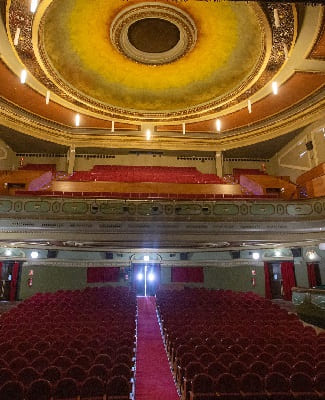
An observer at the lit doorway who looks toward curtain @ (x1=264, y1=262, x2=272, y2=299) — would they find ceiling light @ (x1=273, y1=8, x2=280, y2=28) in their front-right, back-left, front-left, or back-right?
front-right

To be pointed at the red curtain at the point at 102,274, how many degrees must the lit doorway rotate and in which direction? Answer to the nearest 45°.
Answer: approximately 90° to its right

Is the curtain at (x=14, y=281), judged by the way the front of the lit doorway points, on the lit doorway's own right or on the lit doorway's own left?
on the lit doorway's own right

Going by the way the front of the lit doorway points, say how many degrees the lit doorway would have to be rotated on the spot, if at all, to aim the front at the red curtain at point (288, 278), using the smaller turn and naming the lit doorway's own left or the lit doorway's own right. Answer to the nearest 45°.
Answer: approximately 45° to the lit doorway's own left

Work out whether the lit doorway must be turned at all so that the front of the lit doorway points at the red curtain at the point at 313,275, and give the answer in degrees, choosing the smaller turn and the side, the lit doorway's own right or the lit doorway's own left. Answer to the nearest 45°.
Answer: approximately 45° to the lit doorway's own left

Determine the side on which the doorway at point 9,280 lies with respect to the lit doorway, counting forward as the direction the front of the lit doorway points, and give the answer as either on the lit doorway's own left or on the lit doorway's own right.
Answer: on the lit doorway's own right

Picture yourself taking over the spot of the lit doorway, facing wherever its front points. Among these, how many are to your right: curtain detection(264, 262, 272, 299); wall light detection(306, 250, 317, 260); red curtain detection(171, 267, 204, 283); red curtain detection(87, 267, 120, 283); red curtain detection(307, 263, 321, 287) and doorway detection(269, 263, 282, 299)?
1

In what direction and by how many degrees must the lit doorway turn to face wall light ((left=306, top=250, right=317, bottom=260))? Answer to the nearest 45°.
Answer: approximately 45° to its left

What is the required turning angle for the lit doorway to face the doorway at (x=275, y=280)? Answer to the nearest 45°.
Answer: approximately 90° to its left

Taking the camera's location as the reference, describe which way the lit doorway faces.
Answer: facing the viewer

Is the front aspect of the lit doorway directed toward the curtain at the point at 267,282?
no

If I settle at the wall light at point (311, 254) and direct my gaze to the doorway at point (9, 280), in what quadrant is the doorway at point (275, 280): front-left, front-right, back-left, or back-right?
front-right

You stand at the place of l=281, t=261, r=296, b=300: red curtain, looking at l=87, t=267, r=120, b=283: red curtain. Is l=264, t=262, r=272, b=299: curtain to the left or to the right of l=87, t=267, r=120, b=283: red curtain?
right

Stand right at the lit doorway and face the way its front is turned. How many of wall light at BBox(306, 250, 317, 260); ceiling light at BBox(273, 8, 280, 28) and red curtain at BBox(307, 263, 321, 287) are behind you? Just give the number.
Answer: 0

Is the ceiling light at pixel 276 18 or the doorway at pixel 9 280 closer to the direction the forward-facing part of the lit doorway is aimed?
the ceiling light

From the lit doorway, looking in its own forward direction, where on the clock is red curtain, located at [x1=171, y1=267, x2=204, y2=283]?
The red curtain is roughly at 9 o'clock from the lit doorway.
